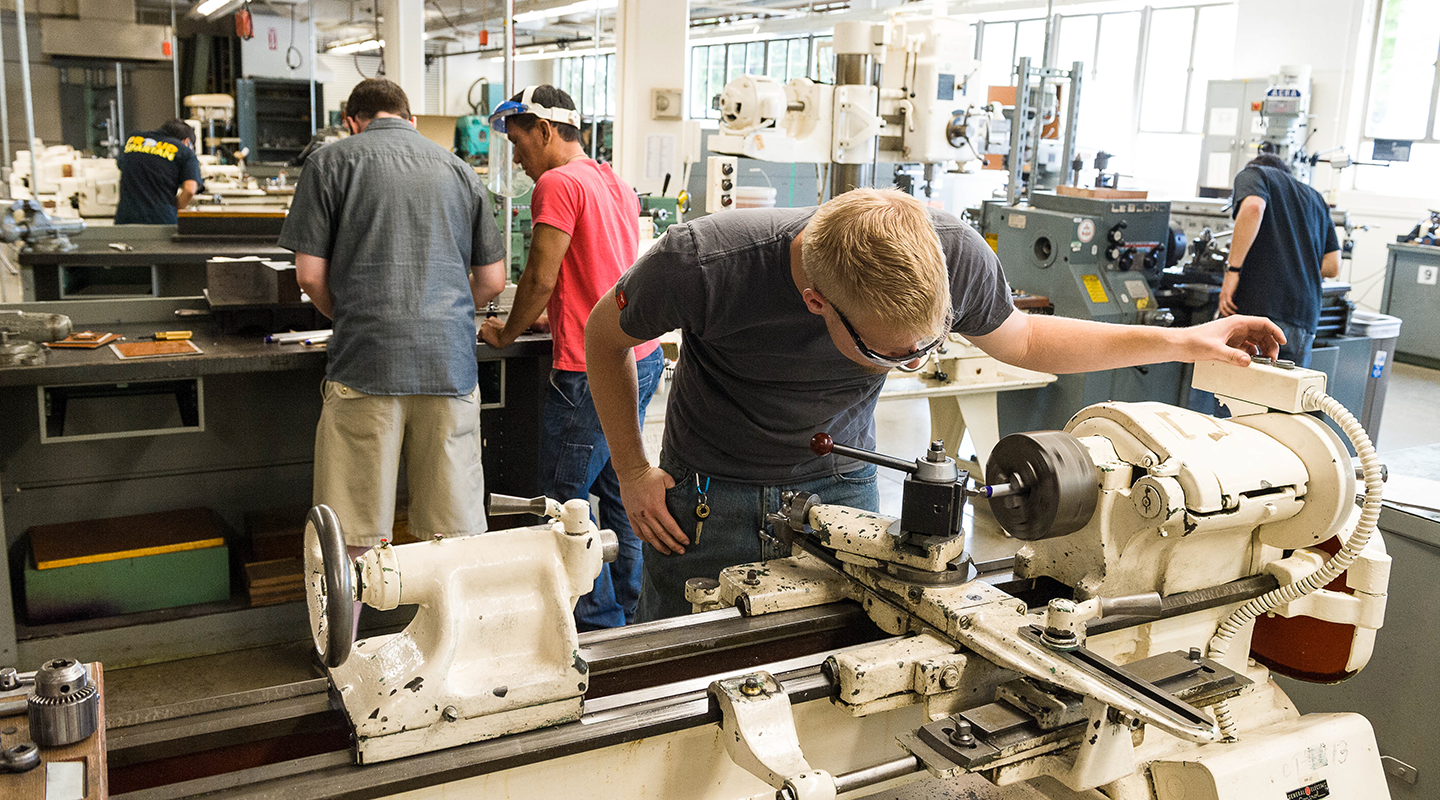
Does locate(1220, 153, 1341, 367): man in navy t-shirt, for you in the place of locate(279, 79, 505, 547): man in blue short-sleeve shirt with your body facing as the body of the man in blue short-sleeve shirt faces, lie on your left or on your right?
on your right

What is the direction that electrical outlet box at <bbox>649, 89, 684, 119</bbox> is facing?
toward the camera

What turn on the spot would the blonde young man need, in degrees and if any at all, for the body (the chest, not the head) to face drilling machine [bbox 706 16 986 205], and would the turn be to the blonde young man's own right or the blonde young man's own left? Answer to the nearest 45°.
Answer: approximately 135° to the blonde young man's own left

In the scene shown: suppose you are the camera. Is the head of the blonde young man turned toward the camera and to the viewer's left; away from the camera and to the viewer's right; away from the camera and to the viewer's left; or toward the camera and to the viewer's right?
toward the camera and to the viewer's right

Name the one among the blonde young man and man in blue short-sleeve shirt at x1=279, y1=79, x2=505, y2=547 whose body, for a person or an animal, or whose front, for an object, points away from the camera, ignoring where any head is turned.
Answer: the man in blue short-sleeve shirt

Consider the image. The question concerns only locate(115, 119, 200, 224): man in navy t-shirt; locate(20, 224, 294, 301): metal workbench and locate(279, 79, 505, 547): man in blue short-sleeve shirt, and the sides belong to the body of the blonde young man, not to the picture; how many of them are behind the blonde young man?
3

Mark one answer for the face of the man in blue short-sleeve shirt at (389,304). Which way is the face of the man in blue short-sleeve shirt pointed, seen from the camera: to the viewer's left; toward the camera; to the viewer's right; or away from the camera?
away from the camera

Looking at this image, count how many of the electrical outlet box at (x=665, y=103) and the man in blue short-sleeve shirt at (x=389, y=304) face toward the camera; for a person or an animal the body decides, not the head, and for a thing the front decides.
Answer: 1

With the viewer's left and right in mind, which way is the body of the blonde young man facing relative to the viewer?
facing the viewer and to the right of the viewer

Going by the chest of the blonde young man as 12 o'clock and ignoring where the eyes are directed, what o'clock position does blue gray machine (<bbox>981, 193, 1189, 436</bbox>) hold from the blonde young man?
The blue gray machine is roughly at 8 o'clock from the blonde young man.

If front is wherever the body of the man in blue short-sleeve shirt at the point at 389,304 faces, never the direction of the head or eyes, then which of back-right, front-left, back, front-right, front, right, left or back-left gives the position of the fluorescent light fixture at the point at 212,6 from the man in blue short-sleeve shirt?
front

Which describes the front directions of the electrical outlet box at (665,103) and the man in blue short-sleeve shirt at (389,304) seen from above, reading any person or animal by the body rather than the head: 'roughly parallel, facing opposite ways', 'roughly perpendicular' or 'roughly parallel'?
roughly parallel, facing opposite ways

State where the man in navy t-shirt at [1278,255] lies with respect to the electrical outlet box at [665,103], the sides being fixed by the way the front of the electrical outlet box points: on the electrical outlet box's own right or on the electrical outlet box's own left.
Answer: on the electrical outlet box's own left

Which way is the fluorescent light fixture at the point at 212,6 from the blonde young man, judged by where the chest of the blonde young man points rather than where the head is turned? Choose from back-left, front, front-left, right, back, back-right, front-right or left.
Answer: back

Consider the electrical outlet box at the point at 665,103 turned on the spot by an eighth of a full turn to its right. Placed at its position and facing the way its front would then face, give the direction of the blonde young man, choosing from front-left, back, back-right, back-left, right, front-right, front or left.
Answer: front-left

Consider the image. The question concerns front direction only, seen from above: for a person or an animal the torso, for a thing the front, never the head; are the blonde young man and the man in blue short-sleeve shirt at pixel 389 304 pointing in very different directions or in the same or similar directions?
very different directions

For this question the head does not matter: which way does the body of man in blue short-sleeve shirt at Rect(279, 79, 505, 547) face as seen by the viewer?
away from the camera

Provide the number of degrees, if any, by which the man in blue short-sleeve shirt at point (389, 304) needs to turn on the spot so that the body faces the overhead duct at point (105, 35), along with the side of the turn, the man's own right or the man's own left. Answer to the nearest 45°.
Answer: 0° — they already face it
